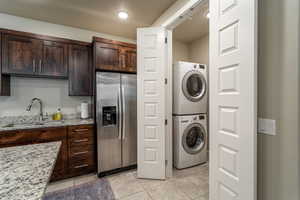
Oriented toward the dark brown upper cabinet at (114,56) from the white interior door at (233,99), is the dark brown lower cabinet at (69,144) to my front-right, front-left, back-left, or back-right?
front-left

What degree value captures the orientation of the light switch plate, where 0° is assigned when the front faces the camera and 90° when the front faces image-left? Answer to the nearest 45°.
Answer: approximately 0°

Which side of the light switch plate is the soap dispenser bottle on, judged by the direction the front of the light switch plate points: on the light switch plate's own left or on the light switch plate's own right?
on the light switch plate's own right

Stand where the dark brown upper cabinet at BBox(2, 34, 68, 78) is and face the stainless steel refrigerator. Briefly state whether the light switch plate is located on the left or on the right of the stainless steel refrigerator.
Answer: right

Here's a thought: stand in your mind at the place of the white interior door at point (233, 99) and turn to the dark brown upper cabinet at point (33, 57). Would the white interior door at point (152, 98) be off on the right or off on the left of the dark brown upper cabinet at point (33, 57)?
right

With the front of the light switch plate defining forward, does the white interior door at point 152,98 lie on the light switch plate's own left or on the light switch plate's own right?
on the light switch plate's own right

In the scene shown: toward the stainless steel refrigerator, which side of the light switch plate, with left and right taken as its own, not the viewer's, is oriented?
right

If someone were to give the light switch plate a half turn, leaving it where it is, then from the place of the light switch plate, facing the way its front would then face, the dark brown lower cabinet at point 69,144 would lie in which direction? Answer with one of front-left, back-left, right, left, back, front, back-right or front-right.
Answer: left
